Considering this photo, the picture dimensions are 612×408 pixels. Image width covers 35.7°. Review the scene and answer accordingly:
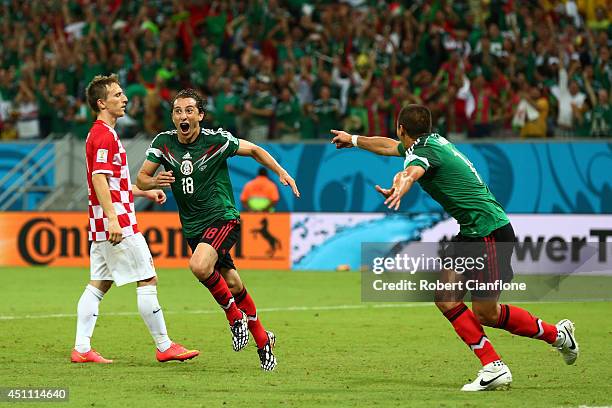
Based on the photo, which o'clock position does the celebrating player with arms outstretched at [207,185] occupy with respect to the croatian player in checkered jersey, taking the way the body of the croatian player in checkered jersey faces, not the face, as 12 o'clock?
The celebrating player with arms outstretched is roughly at 12 o'clock from the croatian player in checkered jersey.

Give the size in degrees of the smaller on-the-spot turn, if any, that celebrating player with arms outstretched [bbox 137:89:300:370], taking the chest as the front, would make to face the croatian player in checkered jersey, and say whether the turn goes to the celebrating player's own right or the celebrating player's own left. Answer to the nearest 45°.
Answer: approximately 45° to the celebrating player's own right

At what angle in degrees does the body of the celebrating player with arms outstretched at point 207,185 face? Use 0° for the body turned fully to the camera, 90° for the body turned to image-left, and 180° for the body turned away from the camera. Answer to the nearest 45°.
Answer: approximately 45°

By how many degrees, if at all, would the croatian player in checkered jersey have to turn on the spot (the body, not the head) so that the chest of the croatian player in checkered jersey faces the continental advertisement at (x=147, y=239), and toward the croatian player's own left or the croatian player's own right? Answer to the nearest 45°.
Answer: approximately 90° to the croatian player's own left

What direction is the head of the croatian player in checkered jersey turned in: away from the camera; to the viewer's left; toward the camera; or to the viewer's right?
to the viewer's right

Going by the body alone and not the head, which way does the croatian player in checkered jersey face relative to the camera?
to the viewer's right

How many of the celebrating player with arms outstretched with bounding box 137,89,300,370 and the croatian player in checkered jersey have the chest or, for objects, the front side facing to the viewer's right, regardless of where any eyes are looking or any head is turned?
1

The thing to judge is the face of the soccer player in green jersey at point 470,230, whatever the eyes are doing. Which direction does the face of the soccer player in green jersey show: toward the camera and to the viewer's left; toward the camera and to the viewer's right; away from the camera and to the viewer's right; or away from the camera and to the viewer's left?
away from the camera and to the viewer's left

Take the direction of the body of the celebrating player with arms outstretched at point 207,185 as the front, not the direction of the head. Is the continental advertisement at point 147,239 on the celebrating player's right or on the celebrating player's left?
on the celebrating player's right
